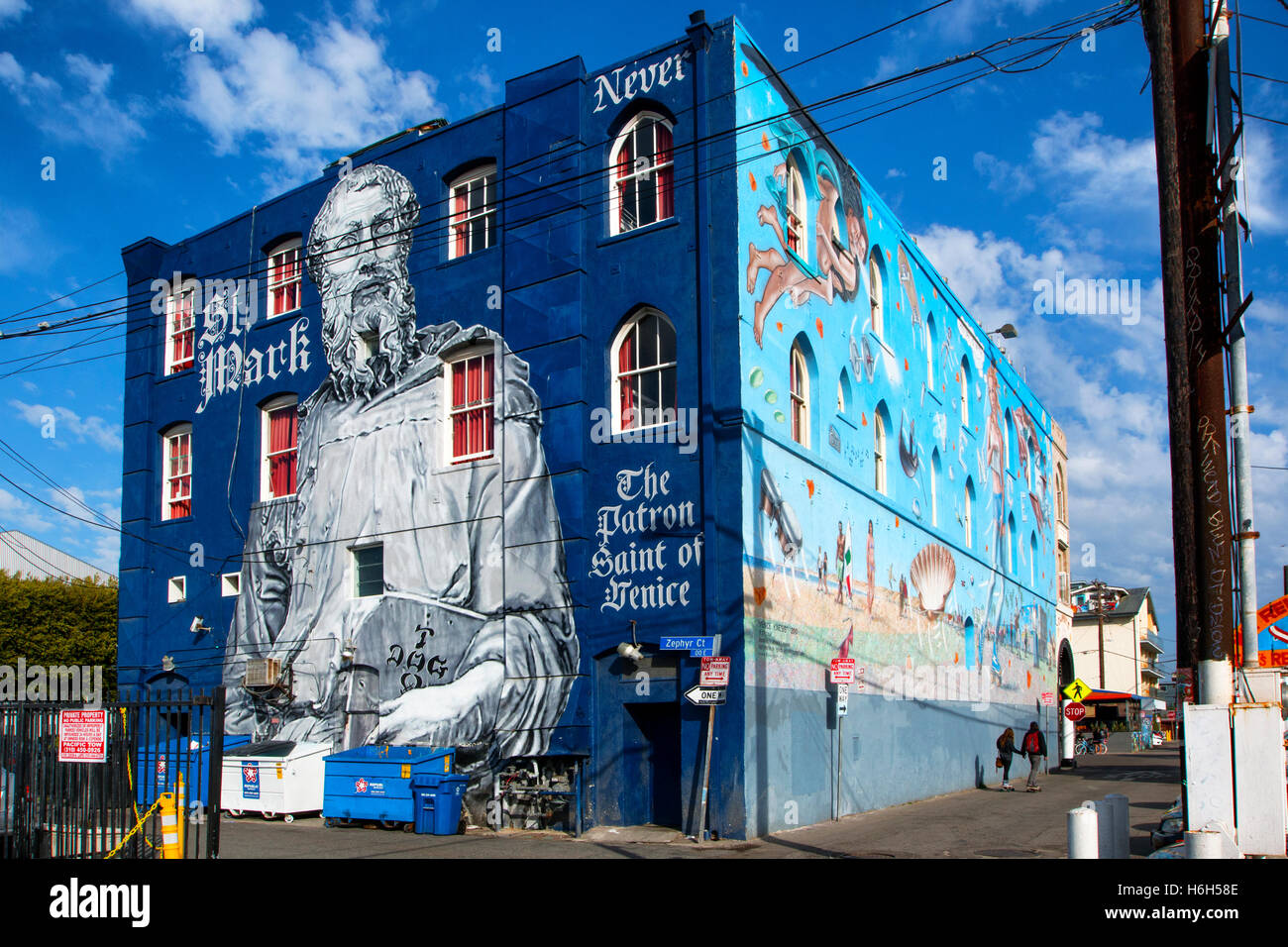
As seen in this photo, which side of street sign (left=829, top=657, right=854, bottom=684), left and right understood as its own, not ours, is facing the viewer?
front

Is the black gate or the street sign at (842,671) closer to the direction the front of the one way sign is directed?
the black gate

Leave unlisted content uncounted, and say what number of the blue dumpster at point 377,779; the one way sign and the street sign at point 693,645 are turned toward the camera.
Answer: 3

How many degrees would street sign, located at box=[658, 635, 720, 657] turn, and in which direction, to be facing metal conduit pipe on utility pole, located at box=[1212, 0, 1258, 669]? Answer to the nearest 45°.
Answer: approximately 45° to its left

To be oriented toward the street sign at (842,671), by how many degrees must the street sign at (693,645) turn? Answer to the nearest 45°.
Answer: approximately 135° to its left

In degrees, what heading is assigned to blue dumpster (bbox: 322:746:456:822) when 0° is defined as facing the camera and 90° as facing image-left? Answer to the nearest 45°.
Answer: approximately 0°

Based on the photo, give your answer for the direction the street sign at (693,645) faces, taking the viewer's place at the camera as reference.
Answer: facing the viewer

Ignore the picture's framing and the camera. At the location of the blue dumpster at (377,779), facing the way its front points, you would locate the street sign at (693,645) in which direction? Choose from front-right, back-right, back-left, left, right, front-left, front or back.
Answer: front-left
